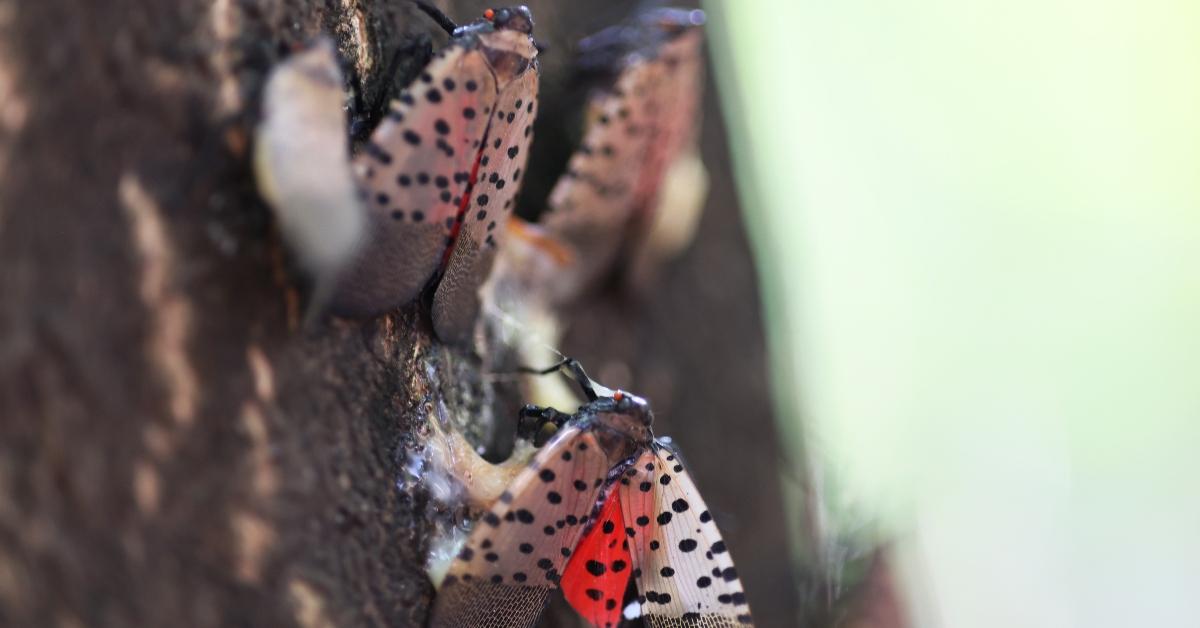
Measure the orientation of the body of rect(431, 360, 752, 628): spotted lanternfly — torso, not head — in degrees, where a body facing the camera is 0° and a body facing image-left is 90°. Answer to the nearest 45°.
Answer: approximately 225°

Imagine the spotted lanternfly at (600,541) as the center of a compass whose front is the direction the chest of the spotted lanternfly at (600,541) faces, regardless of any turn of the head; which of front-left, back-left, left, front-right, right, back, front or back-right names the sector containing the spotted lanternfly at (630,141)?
front-left
